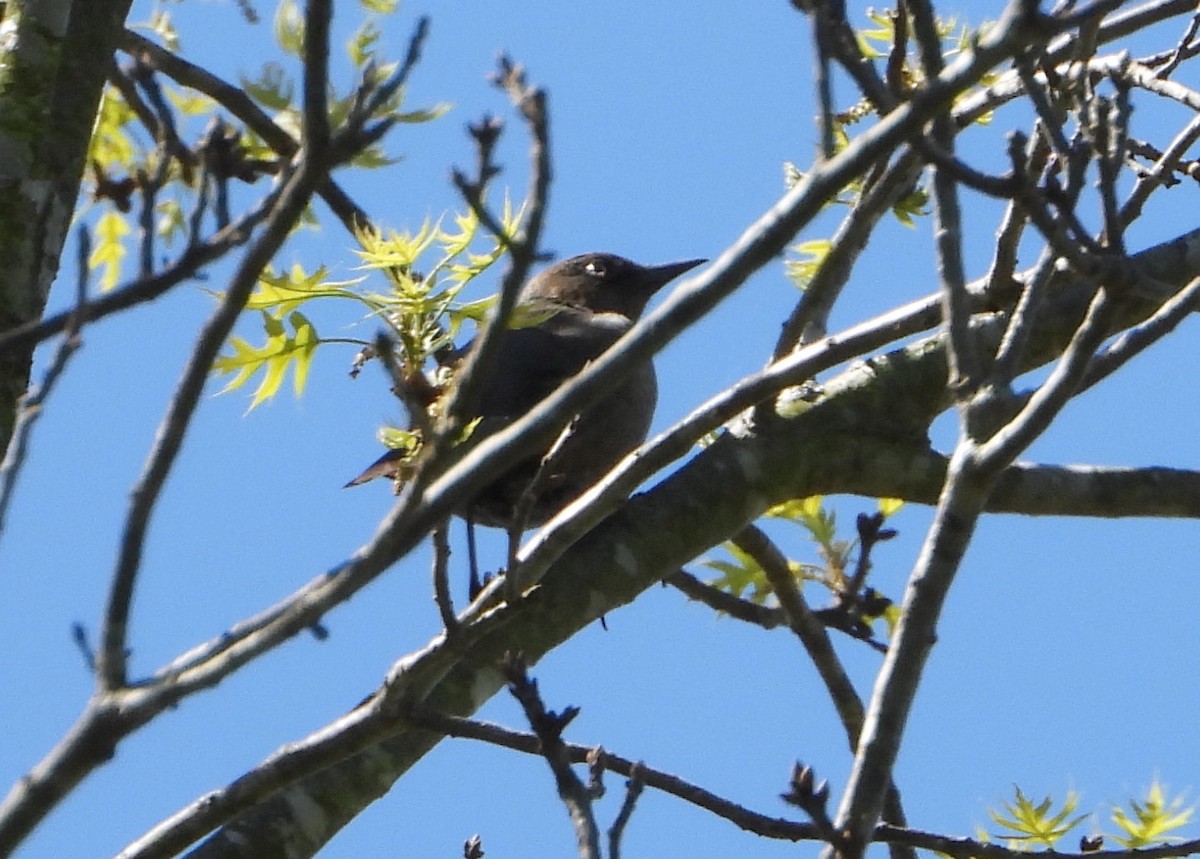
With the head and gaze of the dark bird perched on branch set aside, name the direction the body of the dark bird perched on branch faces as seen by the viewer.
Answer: to the viewer's right

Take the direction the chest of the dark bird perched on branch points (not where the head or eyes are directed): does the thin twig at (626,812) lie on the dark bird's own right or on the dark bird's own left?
on the dark bird's own right

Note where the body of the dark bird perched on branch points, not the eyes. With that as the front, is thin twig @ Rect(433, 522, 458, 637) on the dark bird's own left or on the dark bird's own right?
on the dark bird's own right

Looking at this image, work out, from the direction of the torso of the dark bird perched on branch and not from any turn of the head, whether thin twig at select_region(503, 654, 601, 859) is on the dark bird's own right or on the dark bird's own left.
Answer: on the dark bird's own right
